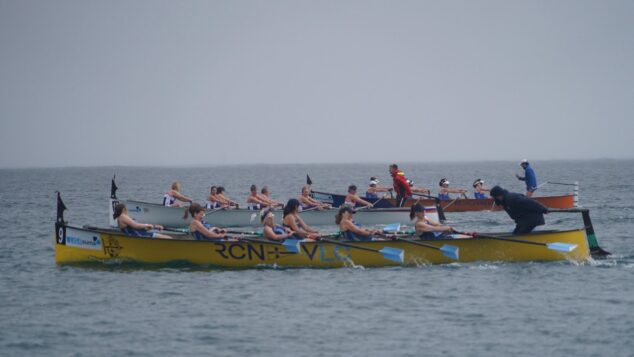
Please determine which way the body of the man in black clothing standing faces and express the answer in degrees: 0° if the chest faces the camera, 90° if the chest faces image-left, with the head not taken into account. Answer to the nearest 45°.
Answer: approximately 90°

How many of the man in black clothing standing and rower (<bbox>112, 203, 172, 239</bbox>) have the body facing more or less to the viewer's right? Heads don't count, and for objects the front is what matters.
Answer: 1

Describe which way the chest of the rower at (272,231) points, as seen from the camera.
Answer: to the viewer's right

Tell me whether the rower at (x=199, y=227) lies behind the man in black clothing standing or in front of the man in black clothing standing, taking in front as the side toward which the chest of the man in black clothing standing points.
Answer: in front

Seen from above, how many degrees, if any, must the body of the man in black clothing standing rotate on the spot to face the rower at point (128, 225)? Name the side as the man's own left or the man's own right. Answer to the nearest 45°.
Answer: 0° — they already face them

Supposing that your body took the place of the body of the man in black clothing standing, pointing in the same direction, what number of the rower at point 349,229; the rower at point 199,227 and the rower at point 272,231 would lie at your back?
0

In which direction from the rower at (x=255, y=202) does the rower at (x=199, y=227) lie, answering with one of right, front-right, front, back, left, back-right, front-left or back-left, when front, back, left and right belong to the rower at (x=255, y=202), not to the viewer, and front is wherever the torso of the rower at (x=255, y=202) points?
right

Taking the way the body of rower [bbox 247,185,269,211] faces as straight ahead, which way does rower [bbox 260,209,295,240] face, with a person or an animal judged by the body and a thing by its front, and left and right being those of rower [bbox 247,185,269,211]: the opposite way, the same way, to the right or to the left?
the same way

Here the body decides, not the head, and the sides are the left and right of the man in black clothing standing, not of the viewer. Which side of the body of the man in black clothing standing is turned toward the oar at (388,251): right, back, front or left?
front

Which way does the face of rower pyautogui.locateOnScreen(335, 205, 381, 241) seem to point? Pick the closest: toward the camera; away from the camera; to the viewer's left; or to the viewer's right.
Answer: to the viewer's right

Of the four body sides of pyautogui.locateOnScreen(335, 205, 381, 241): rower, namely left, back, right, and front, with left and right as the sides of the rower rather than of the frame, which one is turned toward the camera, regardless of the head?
right

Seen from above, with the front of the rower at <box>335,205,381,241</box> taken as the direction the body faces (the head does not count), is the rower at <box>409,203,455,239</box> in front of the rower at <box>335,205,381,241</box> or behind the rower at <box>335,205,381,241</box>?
in front

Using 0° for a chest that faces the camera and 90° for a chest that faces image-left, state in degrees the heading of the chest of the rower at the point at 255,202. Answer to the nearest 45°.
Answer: approximately 270°

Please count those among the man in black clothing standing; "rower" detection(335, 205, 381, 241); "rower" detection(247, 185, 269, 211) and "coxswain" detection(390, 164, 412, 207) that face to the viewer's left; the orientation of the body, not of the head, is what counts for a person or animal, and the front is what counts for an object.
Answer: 2

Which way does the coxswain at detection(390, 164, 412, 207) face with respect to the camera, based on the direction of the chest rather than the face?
to the viewer's left

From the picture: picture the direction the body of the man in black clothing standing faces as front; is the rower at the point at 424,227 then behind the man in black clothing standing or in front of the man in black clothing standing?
in front

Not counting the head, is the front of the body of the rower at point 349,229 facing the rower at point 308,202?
no

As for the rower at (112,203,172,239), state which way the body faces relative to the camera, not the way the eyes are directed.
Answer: to the viewer's right
